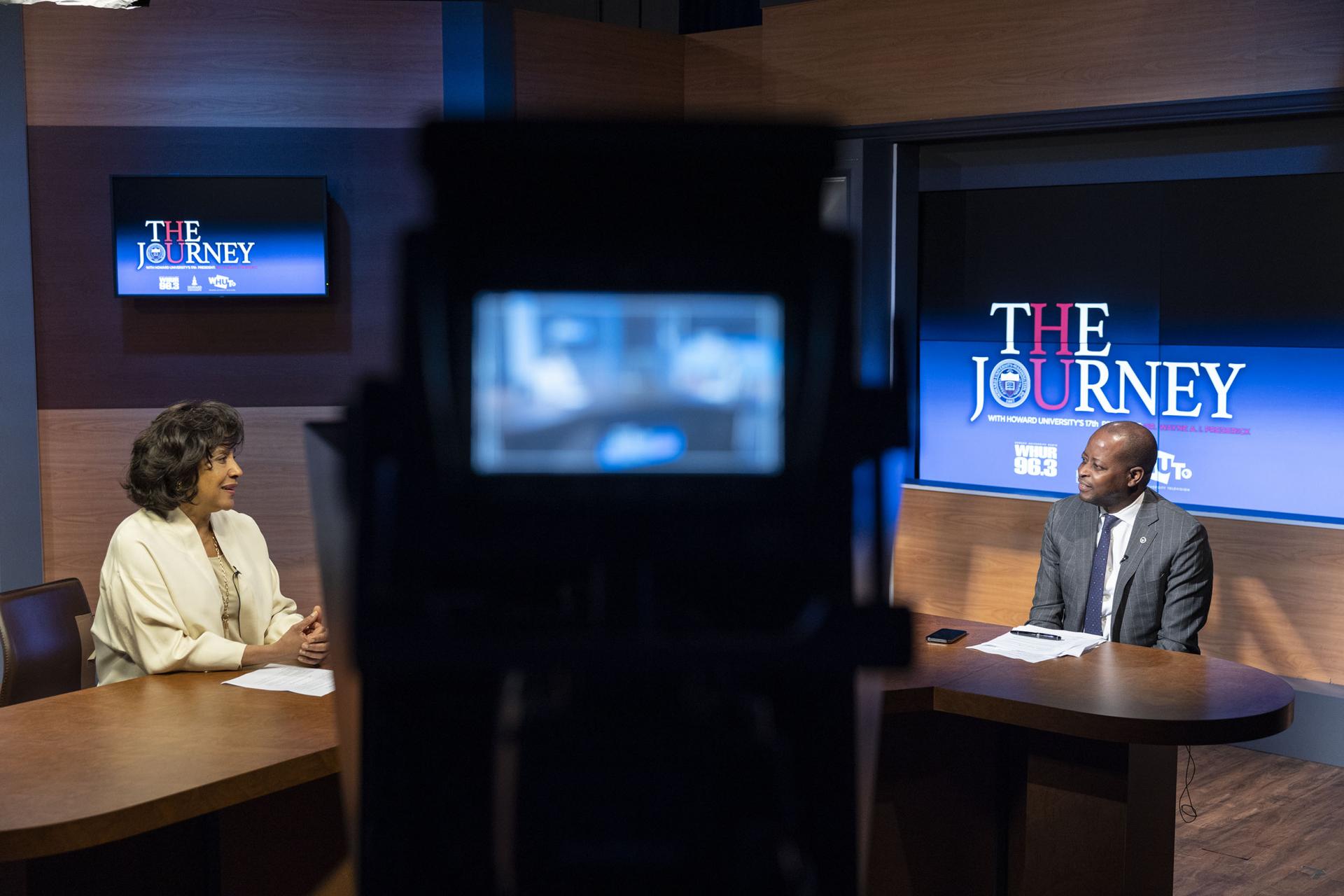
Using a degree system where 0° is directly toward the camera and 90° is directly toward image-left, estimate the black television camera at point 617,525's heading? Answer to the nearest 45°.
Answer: approximately 180°

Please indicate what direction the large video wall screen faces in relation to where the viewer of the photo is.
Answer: facing the viewer and to the left of the viewer

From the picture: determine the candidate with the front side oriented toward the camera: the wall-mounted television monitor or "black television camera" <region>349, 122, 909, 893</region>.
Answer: the wall-mounted television monitor

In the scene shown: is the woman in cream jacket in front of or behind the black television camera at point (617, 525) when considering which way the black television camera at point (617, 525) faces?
in front

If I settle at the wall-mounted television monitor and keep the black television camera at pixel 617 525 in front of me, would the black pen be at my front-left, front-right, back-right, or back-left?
front-left

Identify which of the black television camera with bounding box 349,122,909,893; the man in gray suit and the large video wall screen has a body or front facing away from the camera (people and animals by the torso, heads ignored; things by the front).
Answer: the black television camera

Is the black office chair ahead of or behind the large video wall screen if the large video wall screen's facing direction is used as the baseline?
ahead

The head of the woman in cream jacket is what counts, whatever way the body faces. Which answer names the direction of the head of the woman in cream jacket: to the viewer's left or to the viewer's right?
to the viewer's right

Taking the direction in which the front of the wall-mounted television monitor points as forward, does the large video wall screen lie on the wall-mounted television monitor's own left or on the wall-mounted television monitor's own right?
on the wall-mounted television monitor's own left

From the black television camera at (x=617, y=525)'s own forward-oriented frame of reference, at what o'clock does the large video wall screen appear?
The large video wall screen is roughly at 1 o'clock from the black television camera.

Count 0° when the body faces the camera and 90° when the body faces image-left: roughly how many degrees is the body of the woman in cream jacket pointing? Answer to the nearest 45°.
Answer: approximately 315°

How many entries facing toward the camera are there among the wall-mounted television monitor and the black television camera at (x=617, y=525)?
1

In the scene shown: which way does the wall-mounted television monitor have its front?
toward the camera

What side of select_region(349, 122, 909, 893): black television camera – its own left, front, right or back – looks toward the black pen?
front

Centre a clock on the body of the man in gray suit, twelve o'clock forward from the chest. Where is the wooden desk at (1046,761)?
The wooden desk is roughly at 11 o'clock from the man in gray suit.

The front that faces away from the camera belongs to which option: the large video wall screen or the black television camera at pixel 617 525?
the black television camera

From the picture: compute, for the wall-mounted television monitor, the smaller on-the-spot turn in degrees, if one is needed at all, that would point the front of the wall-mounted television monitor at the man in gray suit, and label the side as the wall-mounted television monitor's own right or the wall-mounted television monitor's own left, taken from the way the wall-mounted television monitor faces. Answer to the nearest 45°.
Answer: approximately 45° to the wall-mounted television monitor's own left
